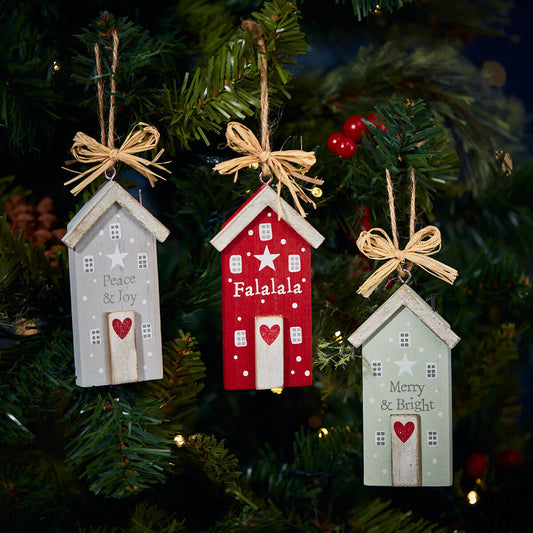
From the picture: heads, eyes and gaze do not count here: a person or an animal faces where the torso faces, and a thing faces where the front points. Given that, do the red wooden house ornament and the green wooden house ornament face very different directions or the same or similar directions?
same or similar directions

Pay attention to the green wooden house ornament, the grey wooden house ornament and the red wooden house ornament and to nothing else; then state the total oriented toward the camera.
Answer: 3

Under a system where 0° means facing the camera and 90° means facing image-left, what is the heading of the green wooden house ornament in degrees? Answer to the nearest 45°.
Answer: approximately 0°

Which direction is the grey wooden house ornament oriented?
toward the camera

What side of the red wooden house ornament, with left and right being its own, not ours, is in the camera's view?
front

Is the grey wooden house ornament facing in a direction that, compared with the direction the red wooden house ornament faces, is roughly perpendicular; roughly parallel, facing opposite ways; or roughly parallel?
roughly parallel
